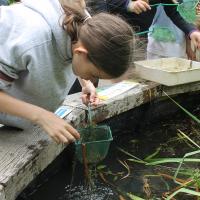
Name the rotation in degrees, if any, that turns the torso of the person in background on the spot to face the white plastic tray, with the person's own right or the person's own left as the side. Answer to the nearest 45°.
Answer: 0° — they already face it

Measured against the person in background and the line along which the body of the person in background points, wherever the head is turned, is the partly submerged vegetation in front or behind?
in front

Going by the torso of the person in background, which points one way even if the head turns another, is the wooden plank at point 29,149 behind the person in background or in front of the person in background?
in front

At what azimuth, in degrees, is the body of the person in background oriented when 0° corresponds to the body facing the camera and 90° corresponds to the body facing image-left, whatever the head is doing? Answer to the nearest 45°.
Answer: approximately 0°
